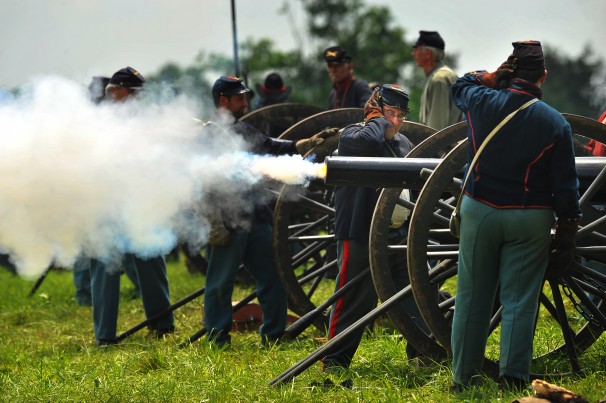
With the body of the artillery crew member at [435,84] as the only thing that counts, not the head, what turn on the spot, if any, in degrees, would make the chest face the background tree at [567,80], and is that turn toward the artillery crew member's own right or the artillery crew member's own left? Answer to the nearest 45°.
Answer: approximately 90° to the artillery crew member's own right

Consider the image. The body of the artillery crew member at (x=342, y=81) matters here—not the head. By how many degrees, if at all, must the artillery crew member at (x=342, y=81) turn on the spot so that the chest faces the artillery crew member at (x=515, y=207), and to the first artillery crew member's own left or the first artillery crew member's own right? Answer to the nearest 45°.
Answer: approximately 45° to the first artillery crew member's own left

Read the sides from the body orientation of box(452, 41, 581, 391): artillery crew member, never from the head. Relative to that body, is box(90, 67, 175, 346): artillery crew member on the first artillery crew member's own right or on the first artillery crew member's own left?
on the first artillery crew member's own left

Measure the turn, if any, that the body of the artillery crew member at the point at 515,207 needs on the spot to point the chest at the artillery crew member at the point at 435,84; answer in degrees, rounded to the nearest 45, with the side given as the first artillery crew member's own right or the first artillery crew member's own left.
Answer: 0° — they already face them

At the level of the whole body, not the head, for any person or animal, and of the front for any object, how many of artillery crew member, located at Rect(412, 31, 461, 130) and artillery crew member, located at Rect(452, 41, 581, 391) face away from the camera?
1

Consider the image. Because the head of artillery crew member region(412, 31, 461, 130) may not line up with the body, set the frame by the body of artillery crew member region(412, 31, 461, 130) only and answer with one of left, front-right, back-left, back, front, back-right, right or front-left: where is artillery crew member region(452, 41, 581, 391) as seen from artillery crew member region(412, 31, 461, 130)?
left

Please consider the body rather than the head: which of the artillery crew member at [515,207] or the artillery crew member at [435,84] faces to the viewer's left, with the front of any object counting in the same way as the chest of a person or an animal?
the artillery crew member at [435,84]

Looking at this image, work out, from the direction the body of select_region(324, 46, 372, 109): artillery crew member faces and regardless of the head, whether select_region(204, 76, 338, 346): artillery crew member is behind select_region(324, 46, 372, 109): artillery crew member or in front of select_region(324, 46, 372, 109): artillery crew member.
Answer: in front

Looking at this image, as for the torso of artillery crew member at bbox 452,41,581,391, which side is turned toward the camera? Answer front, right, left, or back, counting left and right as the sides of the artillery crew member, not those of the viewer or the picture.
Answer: back

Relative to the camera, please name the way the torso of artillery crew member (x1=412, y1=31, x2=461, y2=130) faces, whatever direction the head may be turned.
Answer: to the viewer's left

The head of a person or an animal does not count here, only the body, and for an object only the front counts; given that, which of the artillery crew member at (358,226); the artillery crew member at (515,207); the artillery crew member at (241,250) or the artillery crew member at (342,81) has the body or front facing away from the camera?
the artillery crew member at (515,207)

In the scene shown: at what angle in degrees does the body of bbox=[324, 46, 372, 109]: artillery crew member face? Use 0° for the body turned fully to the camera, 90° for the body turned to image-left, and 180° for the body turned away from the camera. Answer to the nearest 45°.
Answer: approximately 45°
